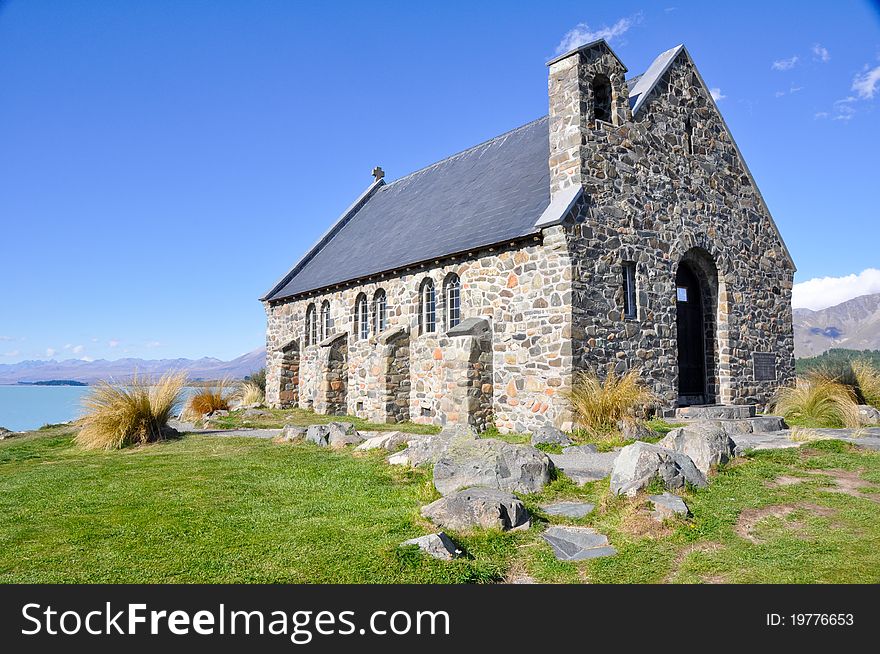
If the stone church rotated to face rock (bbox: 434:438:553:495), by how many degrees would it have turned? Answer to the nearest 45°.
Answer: approximately 45° to its right

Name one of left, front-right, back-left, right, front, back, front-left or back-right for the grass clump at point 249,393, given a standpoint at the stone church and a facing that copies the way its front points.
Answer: back

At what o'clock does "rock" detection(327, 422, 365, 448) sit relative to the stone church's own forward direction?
The rock is roughly at 3 o'clock from the stone church.

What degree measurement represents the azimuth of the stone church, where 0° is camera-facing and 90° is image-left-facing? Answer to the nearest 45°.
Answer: approximately 315°
